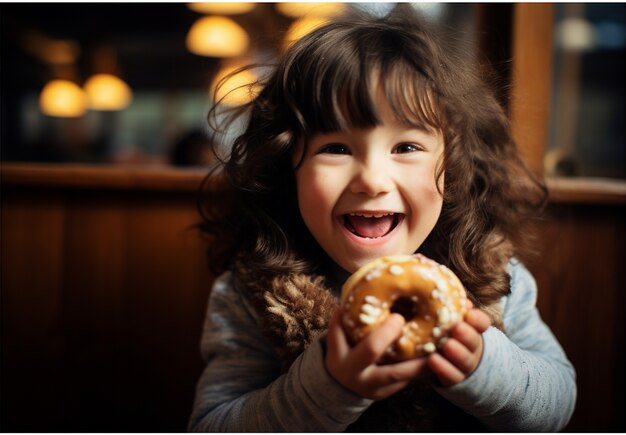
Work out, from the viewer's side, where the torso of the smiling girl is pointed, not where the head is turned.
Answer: toward the camera
